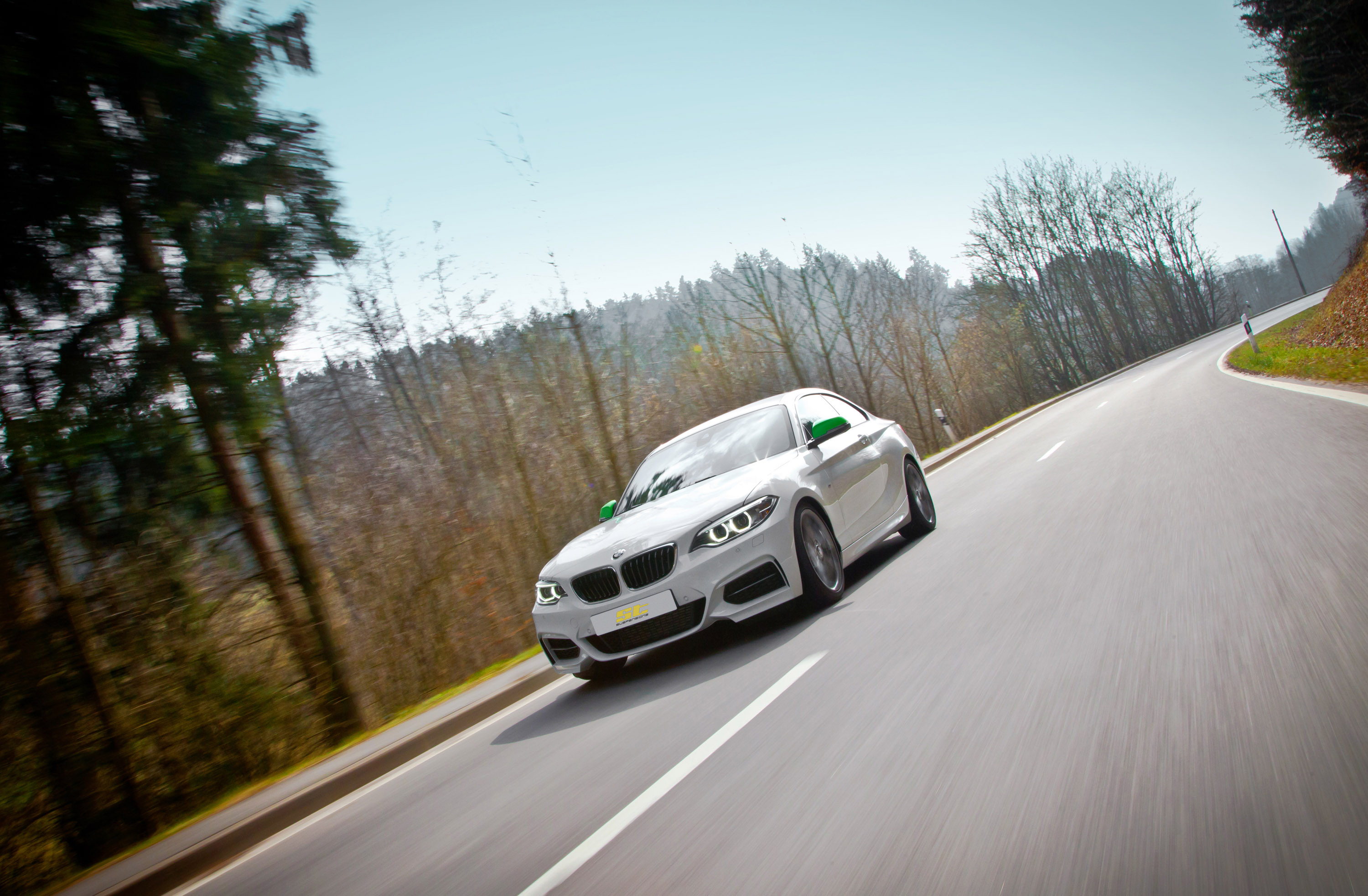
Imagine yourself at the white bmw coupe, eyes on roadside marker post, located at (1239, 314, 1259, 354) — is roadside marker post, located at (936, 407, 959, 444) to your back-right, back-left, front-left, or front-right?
front-left

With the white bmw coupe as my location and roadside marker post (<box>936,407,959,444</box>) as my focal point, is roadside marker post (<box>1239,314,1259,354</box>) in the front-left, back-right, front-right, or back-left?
front-right

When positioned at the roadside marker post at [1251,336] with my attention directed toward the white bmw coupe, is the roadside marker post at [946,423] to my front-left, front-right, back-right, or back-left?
front-right

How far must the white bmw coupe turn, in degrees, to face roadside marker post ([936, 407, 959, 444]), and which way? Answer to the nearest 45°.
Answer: approximately 135° to its right

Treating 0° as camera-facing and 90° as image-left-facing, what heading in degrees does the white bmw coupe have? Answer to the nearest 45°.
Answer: approximately 45°

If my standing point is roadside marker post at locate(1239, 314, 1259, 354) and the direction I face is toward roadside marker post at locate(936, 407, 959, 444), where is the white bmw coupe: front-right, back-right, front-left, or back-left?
front-left

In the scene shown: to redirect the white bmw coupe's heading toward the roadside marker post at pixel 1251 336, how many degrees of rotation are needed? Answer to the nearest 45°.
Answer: approximately 180°
